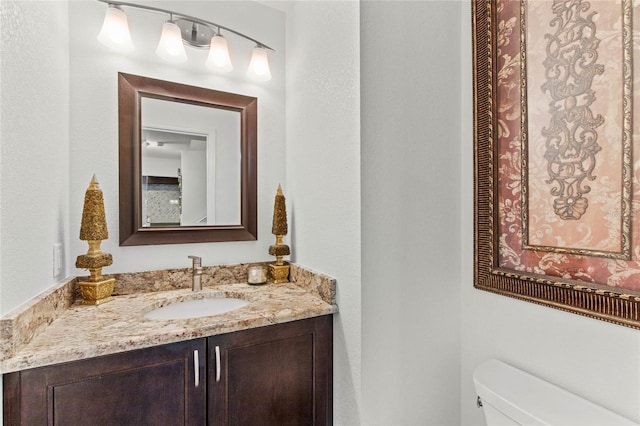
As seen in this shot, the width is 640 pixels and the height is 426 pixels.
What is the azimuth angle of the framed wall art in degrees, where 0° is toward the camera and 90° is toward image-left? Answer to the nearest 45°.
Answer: approximately 45°

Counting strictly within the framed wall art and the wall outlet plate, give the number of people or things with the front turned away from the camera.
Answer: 0

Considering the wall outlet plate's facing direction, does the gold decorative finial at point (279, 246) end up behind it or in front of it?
in front

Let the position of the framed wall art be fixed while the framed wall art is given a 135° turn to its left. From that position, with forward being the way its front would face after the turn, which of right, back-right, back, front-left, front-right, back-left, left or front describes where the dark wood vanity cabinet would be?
back-right

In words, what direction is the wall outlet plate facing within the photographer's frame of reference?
facing the viewer and to the right of the viewer

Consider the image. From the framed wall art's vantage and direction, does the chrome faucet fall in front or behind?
in front

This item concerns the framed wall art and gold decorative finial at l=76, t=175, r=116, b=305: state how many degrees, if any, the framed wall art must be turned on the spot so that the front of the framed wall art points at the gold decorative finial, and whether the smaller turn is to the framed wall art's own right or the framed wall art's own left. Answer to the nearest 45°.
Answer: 0° — it already faces it

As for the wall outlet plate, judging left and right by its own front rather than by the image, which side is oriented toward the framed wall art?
front

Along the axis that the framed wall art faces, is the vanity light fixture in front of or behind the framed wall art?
in front

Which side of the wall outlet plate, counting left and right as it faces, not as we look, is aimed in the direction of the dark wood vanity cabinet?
front

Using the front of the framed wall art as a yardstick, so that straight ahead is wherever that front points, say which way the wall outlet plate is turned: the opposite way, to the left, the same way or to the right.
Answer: the opposite way
